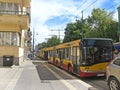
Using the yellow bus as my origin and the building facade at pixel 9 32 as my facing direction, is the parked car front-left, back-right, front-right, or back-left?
back-left

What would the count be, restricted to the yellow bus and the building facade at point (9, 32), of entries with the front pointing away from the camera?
0

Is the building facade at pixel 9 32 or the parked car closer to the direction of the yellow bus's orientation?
the parked car

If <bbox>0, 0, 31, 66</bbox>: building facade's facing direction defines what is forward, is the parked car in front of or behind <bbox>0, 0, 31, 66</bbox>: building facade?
in front

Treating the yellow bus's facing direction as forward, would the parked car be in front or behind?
in front

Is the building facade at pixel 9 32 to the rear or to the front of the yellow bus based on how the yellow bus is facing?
to the rear

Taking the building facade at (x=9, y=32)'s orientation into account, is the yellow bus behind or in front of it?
in front

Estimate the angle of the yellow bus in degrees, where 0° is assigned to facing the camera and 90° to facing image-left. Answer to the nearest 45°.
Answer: approximately 315°

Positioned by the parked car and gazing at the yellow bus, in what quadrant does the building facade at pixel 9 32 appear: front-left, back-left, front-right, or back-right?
front-left
